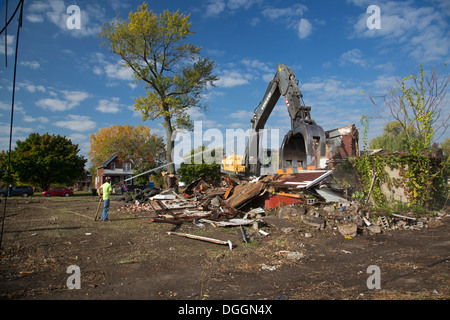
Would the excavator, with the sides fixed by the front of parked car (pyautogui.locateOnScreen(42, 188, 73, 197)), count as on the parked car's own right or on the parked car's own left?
on the parked car's own left

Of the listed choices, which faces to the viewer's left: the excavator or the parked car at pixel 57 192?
the parked car

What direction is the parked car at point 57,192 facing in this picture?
to the viewer's left

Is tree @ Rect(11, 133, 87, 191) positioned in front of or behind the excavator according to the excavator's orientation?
behind

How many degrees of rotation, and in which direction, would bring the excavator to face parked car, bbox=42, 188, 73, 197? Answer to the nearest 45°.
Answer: approximately 180°

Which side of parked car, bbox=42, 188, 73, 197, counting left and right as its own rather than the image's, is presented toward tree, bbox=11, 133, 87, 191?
right

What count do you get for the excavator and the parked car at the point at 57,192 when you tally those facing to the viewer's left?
1
